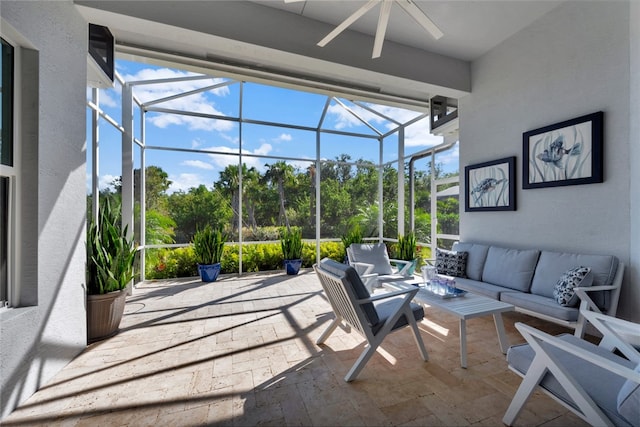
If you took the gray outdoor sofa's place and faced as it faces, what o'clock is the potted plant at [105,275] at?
The potted plant is roughly at 12 o'clock from the gray outdoor sofa.

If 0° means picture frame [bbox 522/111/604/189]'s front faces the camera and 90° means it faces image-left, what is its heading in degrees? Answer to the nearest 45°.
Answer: approximately 45°

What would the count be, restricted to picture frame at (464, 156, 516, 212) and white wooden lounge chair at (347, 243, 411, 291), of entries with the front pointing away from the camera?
0

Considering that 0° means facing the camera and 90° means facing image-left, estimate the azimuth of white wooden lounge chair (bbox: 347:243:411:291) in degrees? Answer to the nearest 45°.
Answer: approximately 315°

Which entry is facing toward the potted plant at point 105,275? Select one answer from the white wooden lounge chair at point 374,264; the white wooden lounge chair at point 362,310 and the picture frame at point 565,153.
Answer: the picture frame

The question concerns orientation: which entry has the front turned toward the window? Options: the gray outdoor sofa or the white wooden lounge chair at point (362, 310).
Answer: the gray outdoor sofa

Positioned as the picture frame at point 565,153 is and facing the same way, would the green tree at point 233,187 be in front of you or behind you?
in front

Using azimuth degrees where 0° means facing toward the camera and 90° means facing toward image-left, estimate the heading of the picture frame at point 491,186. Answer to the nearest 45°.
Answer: approximately 45°

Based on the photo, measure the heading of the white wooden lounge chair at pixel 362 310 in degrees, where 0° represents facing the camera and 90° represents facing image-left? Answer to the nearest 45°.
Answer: approximately 225°

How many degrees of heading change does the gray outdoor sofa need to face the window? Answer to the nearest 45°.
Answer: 0° — it already faces it

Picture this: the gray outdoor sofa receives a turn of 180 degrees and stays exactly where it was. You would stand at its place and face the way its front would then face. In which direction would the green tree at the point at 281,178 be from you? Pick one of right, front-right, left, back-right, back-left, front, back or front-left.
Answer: back-left
